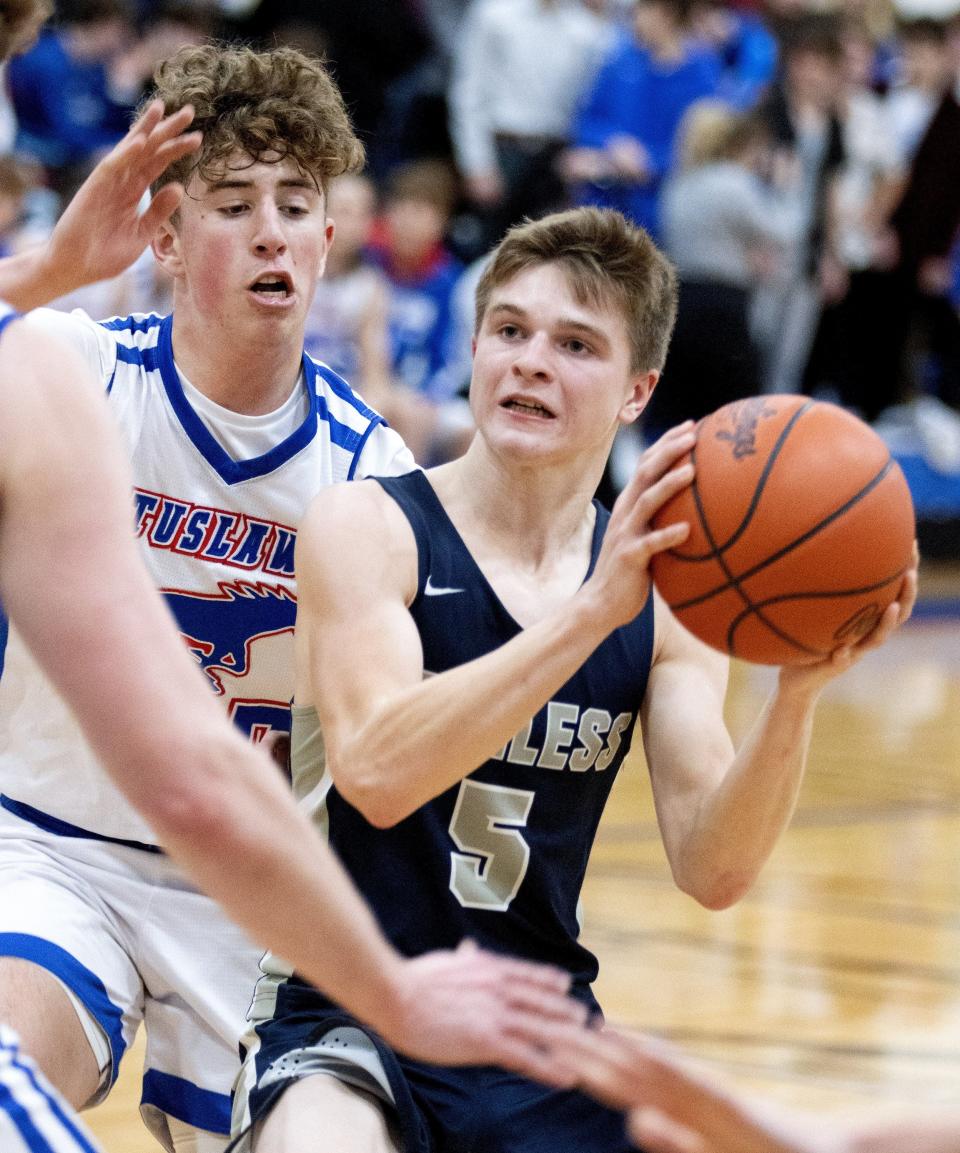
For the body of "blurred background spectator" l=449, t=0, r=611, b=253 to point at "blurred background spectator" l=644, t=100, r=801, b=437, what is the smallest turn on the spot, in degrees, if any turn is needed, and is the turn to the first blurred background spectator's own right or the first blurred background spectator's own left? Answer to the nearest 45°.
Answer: approximately 45° to the first blurred background spectator's own left

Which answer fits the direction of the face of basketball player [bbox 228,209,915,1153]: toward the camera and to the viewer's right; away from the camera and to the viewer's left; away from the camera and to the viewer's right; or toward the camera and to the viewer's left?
toward the camera and to the viewer's left

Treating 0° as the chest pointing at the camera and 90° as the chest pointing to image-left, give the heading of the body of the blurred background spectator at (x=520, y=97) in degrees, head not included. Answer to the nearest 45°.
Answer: approximately 0°

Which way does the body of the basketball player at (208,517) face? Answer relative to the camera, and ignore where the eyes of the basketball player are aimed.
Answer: toward the camera

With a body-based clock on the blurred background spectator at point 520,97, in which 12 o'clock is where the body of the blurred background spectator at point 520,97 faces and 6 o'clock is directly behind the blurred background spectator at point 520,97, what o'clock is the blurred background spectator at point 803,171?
the blurred background spectator at point 803,171 is roughly at 9 o'clock from the blurred background spectator at point 520,97.

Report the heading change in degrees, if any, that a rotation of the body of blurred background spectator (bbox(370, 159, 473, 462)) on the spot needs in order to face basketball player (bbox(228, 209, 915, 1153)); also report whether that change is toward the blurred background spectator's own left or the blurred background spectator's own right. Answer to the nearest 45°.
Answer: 0° — they already face them

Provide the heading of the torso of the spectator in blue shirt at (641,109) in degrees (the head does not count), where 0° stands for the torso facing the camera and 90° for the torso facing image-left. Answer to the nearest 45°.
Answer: approximately 45°

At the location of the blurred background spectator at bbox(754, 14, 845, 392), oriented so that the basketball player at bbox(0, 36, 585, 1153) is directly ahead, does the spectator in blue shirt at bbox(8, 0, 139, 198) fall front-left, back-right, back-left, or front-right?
front-right

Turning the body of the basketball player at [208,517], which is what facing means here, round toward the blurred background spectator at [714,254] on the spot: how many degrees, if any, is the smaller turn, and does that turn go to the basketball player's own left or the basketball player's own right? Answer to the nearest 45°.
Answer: approximately 180°

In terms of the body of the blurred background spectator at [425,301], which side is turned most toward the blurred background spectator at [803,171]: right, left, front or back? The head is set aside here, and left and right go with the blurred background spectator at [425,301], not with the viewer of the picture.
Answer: left

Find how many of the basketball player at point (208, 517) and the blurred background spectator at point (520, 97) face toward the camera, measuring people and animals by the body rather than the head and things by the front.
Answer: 2

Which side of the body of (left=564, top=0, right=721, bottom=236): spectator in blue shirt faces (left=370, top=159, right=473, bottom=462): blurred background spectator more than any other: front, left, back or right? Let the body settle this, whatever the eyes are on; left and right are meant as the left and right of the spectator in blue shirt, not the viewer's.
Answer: front

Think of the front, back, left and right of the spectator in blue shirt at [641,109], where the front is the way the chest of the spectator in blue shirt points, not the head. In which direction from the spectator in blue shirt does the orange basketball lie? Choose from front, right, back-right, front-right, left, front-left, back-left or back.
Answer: front-left

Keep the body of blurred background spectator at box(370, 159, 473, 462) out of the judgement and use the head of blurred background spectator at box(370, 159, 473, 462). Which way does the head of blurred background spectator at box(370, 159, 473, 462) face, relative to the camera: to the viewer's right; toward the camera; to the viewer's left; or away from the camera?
toward the camera
